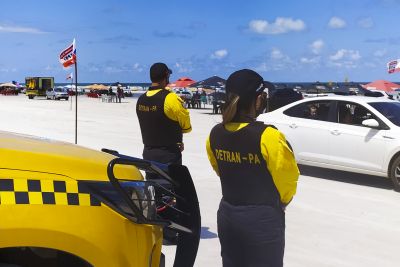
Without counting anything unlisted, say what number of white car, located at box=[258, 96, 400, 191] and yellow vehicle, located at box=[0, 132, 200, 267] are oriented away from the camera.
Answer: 0

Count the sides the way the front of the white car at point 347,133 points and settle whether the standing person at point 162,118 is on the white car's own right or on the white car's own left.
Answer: on the white car's own right

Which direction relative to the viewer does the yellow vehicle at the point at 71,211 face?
to the viewer's right

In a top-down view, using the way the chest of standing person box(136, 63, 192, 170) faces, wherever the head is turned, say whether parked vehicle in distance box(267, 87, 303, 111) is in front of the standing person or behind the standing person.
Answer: in front

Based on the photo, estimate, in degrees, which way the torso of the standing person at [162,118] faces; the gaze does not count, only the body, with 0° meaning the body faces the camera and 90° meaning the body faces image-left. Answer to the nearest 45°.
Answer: approximately 225°

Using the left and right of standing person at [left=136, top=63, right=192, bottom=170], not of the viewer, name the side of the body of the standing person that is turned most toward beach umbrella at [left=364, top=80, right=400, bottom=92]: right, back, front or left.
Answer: front

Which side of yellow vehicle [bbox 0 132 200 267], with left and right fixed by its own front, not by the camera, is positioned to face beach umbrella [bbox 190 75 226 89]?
left

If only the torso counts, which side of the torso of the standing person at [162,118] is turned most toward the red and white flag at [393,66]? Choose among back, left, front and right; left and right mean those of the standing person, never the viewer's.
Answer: front

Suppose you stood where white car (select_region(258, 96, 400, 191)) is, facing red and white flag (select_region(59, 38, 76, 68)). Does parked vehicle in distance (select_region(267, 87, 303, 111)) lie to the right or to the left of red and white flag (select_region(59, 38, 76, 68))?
right

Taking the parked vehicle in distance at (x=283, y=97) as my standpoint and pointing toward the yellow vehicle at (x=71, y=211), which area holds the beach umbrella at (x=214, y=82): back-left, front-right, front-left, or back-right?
back-right

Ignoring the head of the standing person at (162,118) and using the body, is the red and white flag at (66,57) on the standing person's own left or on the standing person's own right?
on the standing person's own left
